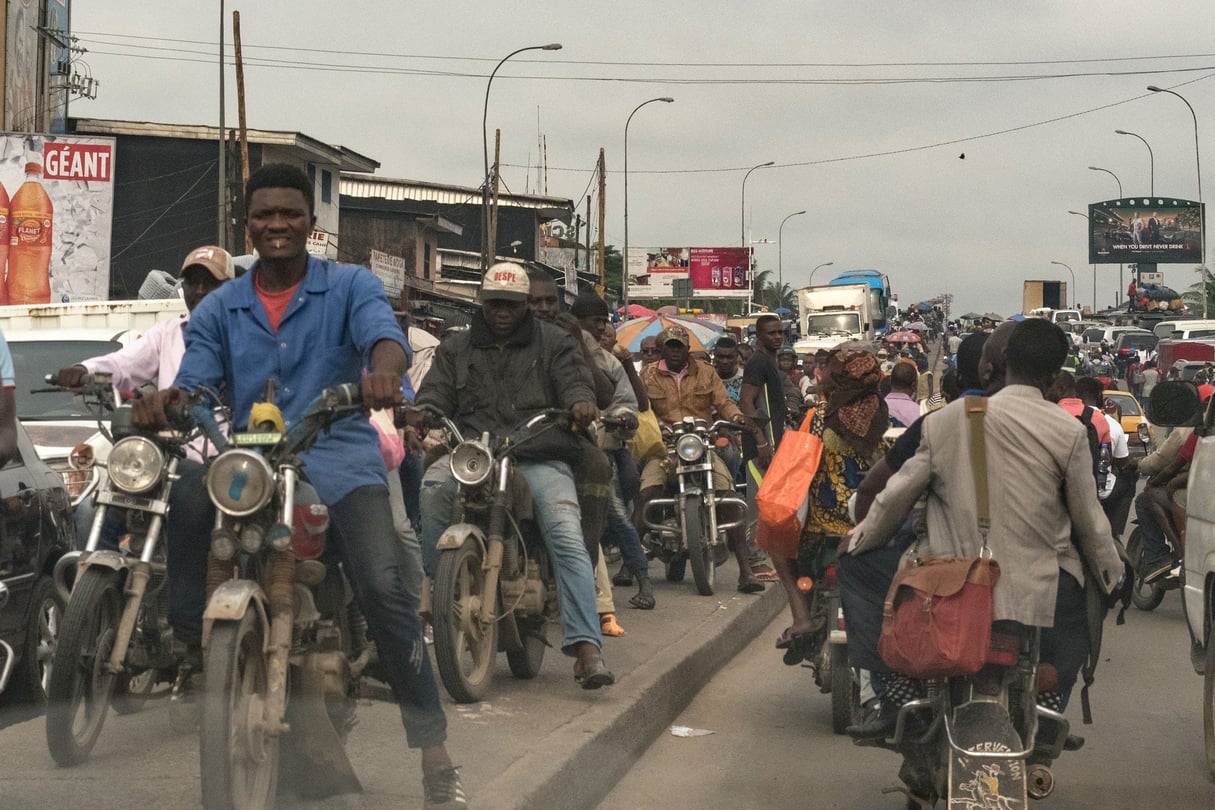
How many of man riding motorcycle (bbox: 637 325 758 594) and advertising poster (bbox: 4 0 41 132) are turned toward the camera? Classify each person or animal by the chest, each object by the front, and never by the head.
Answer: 2

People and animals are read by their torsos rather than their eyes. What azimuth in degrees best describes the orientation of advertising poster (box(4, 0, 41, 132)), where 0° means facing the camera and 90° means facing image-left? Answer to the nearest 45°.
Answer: approximately 0°

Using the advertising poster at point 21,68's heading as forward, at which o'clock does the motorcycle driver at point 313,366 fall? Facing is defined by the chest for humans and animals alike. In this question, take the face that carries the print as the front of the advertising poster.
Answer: The motorcycle driver is roughly at 12 o'clock from the advertising poster.

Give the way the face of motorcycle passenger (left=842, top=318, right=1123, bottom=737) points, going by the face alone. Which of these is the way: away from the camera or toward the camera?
away from the camera

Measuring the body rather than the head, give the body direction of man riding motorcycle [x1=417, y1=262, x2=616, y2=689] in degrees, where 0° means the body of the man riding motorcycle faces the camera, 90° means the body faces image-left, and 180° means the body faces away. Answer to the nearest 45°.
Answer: approximately 0°

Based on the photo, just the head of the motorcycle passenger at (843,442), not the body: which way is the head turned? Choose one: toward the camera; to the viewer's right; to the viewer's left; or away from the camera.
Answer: away from the camera
